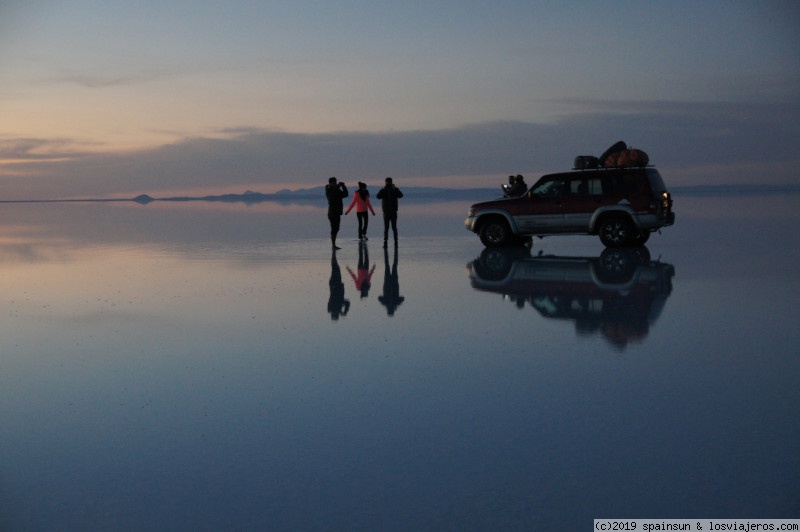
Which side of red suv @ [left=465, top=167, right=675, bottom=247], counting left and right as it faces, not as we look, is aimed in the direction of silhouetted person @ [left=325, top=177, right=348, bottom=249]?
front

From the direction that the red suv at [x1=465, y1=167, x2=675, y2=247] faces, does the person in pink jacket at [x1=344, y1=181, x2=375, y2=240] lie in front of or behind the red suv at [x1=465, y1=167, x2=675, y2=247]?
in front

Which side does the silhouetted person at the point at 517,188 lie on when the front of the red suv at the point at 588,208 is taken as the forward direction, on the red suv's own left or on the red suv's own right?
on the red suv's own right

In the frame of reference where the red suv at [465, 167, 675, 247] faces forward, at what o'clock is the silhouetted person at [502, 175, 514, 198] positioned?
The silhouetted person is roughly at 2 o'clock from the red suv.

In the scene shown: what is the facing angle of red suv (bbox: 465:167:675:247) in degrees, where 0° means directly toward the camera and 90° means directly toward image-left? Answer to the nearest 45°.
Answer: approximately 90°
